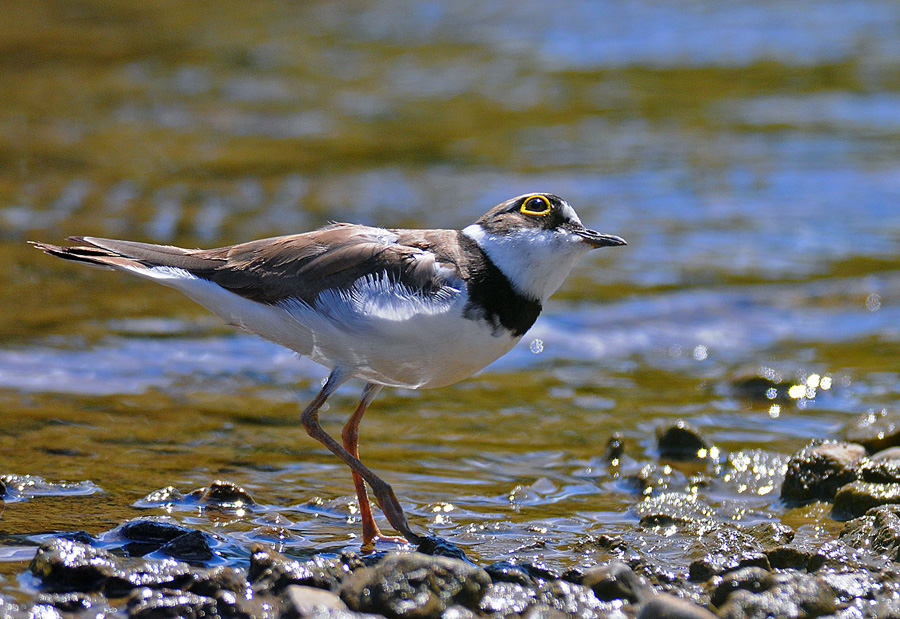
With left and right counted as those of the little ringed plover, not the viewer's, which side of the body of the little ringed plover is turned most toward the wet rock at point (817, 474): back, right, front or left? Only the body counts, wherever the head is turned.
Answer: front

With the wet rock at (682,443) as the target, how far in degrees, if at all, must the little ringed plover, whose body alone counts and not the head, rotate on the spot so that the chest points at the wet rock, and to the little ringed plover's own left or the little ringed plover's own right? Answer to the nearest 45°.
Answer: approximately 45° to the little ringed plover's own left

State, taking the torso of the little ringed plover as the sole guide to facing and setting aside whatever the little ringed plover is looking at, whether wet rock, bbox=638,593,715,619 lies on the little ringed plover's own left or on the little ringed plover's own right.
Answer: on the little ringed plover's own right

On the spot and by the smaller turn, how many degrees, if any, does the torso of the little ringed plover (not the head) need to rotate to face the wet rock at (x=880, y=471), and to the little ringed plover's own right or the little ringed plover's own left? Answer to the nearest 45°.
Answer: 0° — it already faces it

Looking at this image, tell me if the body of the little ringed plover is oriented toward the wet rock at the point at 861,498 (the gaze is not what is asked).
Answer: yes

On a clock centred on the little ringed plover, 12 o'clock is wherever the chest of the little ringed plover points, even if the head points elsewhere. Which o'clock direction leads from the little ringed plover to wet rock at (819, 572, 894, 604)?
The wet rock is roughly at 1 o'clock from the little ringed plover.

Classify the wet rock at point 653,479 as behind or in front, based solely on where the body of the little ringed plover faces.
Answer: in front

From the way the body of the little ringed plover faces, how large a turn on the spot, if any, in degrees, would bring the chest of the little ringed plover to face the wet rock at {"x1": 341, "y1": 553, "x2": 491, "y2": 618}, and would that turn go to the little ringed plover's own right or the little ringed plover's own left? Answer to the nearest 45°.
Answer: approximately 90° to the little ringed plover's own right

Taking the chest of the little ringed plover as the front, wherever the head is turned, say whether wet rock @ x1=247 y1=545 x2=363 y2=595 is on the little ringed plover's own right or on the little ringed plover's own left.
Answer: on the little ringed plover's own right

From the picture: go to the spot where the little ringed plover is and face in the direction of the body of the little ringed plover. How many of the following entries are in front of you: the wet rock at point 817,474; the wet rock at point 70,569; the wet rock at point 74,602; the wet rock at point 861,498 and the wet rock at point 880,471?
3

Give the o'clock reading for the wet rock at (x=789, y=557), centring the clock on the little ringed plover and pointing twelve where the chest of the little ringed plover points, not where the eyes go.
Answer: The wet rock is roughly at 1 o'clock from the little ringed plover.

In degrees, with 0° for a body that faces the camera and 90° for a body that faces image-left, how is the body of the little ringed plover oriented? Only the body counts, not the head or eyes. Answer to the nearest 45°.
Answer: approximately 270°

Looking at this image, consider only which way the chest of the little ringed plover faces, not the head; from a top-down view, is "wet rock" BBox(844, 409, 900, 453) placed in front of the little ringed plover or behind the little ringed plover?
in front
